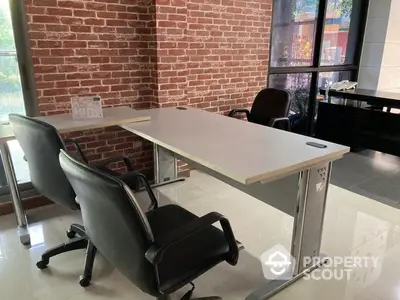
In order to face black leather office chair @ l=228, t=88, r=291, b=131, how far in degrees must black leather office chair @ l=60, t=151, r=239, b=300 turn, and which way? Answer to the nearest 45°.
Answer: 0° — it already faces it

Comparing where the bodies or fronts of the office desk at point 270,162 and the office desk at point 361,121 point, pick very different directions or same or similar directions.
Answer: very different directions

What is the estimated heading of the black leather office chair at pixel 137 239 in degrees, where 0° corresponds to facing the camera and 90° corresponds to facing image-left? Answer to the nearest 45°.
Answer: approximately 225°

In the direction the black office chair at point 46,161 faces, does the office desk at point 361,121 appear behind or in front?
in front

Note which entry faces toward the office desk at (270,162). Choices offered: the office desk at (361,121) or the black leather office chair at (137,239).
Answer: the black leather office chair

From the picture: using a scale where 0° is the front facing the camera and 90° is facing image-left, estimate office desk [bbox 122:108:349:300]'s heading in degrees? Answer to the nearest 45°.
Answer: approximately 45°

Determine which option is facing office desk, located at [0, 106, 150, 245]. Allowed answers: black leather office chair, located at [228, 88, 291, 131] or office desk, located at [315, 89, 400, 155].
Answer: the black leather office chair

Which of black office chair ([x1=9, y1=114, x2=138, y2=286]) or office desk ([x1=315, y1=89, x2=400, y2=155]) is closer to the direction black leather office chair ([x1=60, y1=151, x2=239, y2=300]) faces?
the office desk

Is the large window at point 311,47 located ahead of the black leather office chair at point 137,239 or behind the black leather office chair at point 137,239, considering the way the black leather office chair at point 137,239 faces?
ahead

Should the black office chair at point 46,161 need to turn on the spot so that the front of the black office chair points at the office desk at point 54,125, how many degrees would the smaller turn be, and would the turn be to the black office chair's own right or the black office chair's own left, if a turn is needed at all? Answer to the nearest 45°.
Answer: approximately 45° to the black office chair's own left

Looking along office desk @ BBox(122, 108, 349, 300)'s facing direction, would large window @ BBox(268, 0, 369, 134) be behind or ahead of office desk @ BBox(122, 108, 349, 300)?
behind

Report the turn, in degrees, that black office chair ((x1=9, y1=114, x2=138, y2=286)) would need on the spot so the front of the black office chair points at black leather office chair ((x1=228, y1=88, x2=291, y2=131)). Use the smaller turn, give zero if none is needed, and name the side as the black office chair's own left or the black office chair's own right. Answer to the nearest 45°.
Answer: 0° — it already faces it
